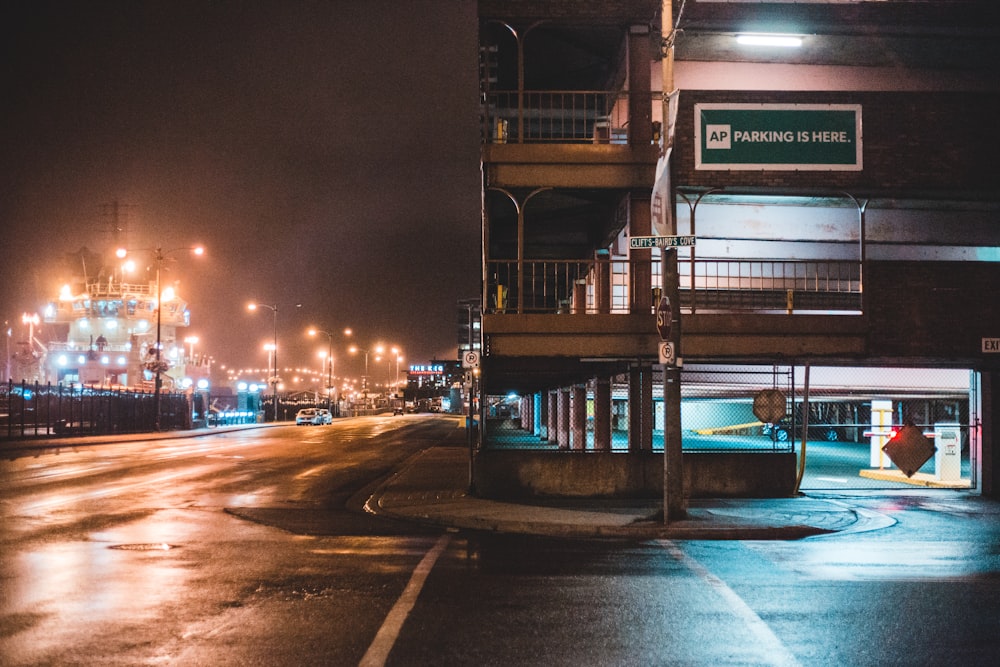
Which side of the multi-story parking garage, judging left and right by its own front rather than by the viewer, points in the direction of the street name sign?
front

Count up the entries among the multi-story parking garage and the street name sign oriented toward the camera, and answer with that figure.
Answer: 2

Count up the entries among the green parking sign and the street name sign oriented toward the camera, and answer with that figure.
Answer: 2

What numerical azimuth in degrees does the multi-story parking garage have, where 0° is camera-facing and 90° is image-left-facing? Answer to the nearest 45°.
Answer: approximately 0°

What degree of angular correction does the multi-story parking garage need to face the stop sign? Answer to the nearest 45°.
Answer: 0° — it already faces it

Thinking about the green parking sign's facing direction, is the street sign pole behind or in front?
in front
